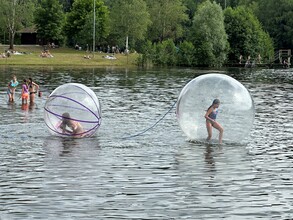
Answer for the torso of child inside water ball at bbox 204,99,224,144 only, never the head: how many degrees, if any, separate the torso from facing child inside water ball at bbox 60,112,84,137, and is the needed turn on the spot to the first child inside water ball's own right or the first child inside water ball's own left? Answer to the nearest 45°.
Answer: approximately 135° to the first child inside water ball's own right

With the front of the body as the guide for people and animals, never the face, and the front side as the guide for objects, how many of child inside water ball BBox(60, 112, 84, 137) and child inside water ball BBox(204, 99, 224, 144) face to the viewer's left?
1

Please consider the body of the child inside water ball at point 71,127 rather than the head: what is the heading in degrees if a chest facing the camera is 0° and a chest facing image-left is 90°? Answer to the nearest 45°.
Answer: approximately 90°

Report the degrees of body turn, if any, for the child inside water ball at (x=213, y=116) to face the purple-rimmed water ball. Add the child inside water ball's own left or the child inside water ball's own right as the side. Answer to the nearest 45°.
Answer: approximately 135° to the child inside water ball's own right
